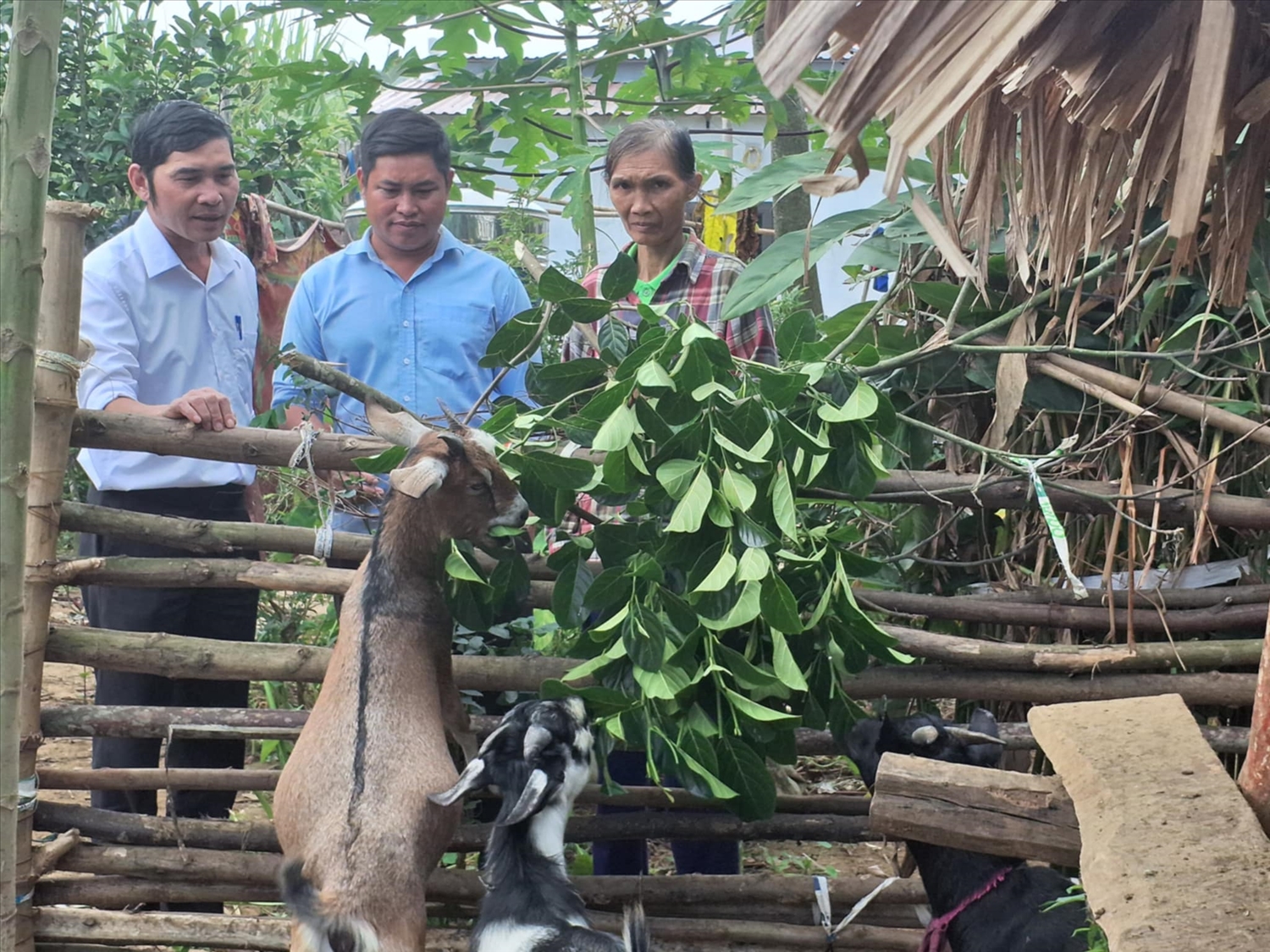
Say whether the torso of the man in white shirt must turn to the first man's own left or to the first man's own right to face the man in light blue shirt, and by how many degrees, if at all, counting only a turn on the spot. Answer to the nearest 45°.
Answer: approximately 45° to the first man's own left

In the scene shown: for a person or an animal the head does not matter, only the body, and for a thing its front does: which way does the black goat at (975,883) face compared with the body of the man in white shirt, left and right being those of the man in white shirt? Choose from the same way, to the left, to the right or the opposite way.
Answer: the opposite way

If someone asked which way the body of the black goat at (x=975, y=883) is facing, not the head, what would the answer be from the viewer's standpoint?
to the viewer's left

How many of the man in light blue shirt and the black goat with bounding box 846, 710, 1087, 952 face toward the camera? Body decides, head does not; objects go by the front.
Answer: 1

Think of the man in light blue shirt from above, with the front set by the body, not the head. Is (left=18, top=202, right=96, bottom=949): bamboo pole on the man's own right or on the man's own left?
on the man's own right

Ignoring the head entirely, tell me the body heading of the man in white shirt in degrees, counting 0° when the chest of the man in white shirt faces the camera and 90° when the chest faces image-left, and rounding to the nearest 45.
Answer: approximately 315°

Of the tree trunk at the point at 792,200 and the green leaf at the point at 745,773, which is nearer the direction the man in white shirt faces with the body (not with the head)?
the green leaf

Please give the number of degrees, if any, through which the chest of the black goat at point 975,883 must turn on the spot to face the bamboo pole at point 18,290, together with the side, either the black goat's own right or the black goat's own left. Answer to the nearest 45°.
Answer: approximately 45° to the black goat's own left

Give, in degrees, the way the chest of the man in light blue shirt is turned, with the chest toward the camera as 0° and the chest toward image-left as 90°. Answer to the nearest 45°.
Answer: approximately 0°
